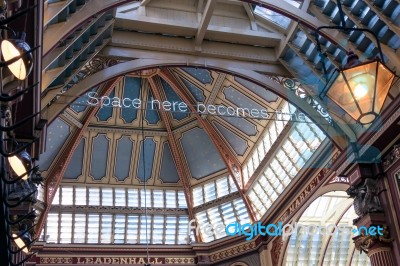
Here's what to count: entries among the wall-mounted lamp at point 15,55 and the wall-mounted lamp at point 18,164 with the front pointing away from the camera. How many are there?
0

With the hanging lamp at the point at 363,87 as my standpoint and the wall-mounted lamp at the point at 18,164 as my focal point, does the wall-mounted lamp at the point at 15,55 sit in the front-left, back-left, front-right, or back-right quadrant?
front-left
